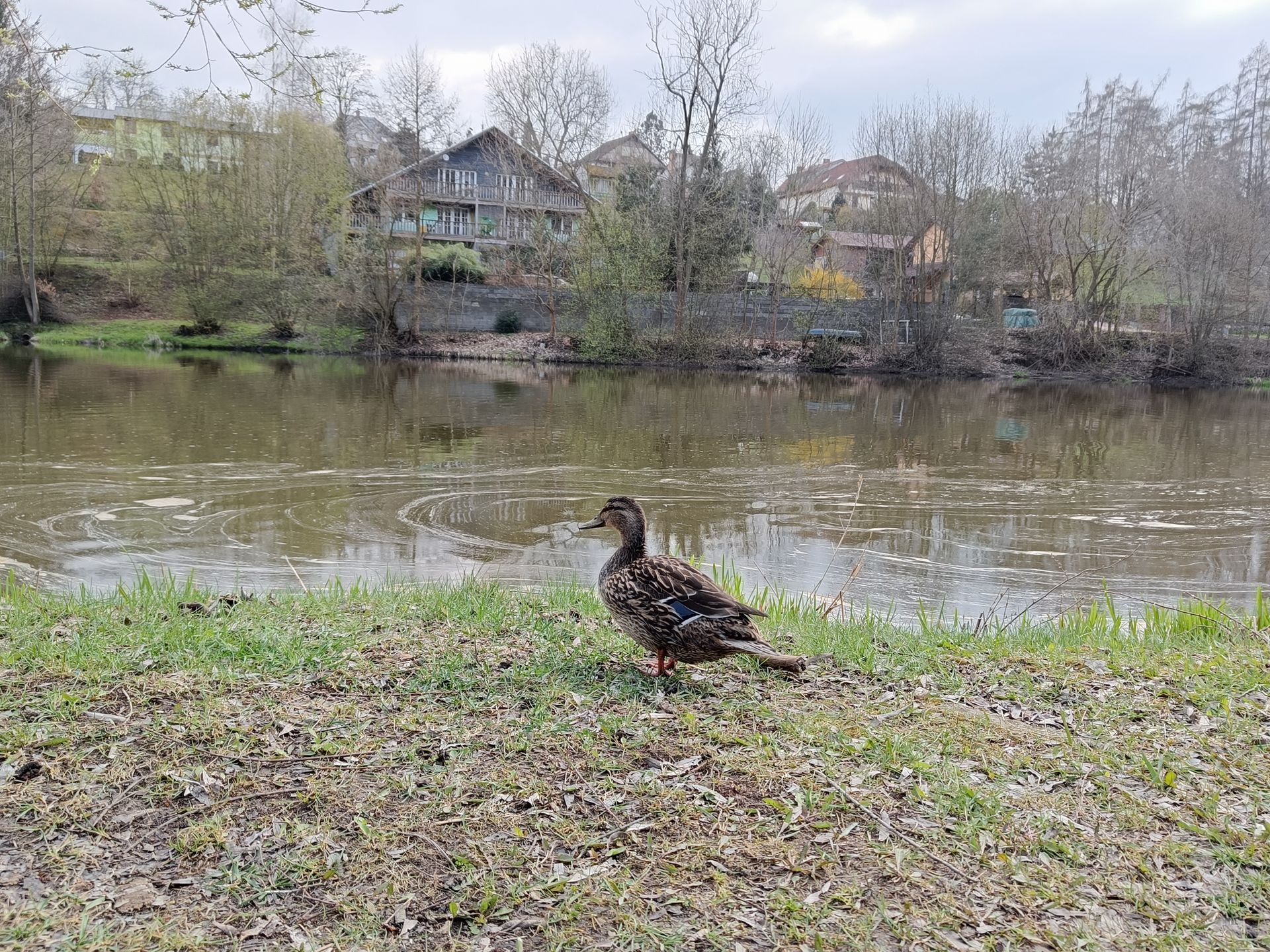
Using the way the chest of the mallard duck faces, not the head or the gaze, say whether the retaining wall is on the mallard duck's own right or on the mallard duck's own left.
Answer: on the mallard duck's own right

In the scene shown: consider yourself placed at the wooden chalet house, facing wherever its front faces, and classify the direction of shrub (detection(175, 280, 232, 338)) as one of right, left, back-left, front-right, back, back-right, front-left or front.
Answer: right

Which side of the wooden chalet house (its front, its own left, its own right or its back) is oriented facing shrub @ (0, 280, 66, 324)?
right

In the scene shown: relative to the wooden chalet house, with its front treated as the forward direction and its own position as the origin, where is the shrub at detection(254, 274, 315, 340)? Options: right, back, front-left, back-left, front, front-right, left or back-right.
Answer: right

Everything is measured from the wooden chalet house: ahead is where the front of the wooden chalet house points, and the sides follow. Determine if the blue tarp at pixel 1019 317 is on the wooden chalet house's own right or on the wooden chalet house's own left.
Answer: on the wooden chalet house's own left

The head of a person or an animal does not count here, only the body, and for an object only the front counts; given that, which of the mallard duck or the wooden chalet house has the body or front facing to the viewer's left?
the mallard duck

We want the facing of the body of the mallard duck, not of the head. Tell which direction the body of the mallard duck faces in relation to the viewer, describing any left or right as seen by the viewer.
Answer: facing to the left of the viewer

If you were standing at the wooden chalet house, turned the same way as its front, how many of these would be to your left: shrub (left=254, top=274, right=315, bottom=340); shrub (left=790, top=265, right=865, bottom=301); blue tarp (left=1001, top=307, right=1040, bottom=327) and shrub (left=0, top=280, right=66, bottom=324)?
2

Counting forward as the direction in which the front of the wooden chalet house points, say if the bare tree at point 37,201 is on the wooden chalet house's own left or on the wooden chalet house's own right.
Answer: on the wooden chalet house's own right

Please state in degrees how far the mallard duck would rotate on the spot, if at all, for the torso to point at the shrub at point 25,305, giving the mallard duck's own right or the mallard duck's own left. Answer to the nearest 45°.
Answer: approximately 45° to the mallard duck's own right

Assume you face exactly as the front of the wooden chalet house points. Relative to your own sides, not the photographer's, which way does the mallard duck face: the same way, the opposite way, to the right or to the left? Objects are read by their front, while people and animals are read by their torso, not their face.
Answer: to the right

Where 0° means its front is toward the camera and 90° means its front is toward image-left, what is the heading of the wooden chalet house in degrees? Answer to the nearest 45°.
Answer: approximately 0°

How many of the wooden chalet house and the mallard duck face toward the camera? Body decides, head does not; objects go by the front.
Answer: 1
